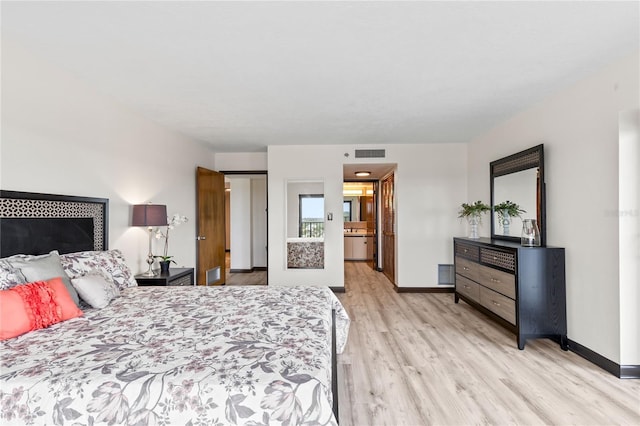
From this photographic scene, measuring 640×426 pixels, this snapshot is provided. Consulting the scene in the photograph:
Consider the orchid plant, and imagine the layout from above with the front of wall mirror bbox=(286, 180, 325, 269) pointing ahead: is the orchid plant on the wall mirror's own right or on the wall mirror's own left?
on the wall mirror's own right

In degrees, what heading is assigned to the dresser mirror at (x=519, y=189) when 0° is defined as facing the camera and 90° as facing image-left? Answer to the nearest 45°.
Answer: approximately 45°

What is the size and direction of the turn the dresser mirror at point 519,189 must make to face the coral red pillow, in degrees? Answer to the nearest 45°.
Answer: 0° — it already faces it

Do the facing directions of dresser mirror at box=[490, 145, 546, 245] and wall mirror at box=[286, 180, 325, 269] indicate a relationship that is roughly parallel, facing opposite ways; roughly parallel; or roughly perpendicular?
roughly perpendicular

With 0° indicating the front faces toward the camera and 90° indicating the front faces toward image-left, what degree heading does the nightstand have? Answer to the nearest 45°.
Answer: approximately 315°

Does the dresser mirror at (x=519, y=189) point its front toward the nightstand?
yes

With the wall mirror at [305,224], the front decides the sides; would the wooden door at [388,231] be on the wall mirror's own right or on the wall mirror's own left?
on the wall mirror's own left

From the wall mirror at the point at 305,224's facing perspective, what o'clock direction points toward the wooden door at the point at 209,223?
The wooden door is roughly at 3 o'clock from the wall mirror.

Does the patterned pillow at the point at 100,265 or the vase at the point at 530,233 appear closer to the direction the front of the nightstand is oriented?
the vase

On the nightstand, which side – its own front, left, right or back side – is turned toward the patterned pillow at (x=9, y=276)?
right

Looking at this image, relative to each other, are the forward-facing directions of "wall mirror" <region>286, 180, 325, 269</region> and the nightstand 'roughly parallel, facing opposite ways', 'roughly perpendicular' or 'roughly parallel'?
roughly perpendicular
